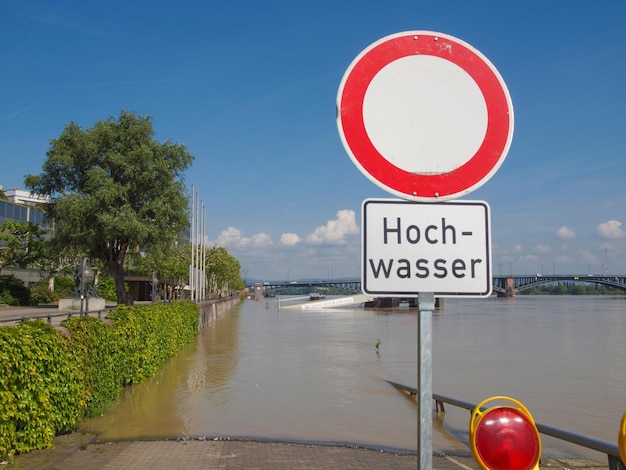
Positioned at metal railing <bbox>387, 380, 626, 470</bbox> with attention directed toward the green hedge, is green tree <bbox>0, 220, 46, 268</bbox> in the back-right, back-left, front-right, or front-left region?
front-right

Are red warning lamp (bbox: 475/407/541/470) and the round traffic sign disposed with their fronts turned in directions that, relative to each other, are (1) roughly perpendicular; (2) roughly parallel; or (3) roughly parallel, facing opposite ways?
roughly parallel

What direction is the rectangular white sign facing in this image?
toward the camera

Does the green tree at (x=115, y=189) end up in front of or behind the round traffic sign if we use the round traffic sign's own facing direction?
behind

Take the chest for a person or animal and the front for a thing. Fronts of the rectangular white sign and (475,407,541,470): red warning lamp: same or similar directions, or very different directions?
same or similar directions

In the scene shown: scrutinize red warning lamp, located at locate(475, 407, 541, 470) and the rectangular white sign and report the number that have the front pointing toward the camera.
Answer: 2

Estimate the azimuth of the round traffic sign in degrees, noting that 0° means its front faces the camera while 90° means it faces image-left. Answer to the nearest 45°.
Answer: approximately 0°

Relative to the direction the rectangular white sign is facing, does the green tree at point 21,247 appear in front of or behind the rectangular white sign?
behind

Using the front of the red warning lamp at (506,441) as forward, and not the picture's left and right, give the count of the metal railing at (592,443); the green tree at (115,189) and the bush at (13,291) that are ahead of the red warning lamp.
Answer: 0

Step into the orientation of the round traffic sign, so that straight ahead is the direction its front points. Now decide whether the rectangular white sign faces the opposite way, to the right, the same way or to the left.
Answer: the same way

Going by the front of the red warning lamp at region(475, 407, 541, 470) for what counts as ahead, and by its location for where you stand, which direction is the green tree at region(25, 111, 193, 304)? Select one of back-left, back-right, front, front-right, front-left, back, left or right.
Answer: back-right

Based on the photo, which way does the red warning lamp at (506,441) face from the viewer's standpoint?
toward the camera
